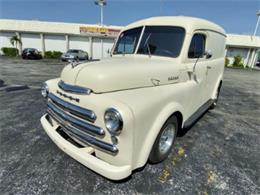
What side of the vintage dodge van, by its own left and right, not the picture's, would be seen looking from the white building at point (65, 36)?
right

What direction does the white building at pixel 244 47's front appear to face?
toward the camera

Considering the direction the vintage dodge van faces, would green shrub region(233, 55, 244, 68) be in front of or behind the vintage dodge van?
behind

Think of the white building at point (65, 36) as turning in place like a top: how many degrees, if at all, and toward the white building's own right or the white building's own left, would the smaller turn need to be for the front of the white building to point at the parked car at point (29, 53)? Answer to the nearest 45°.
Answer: approximately 45° to the white building's own right

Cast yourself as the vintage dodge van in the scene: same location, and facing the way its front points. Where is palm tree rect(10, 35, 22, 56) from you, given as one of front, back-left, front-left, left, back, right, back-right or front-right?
right

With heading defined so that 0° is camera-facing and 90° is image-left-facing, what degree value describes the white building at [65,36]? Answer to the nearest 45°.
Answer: approximately 0°

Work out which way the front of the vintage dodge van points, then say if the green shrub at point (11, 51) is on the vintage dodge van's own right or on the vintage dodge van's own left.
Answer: on the vintage dodge van's own right

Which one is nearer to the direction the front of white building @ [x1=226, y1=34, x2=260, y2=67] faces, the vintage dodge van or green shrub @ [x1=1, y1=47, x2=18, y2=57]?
the vintage dodge van

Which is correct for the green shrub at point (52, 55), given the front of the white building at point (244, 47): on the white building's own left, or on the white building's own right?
on the white building's own right

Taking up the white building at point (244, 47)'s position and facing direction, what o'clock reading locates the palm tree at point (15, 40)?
The palm tree is roughly at 2 o'clock from the white building.
